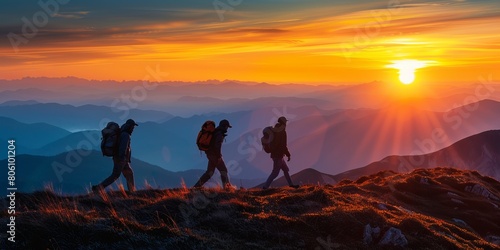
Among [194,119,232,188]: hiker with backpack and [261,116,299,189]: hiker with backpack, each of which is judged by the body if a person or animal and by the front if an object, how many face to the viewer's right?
2

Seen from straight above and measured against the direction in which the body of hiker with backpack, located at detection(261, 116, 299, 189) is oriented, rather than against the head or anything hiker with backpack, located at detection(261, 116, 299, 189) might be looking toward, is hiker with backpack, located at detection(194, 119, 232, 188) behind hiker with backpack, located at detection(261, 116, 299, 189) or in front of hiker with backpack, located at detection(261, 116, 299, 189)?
behind

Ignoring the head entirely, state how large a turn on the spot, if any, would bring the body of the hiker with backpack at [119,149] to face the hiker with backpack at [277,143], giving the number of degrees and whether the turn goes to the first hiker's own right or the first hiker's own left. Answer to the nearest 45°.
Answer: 0° — they already face them

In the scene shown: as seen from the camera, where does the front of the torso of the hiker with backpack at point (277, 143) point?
to the viewer's right

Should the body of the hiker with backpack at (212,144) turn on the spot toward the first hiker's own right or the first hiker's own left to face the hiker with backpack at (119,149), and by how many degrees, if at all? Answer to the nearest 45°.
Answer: approximately 180°

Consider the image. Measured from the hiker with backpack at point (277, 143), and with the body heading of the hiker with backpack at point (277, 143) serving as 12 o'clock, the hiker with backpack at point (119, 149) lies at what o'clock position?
the hiker with backpack at point (119, 149) is roughly at 5 o'clock from the hiker with backpack at point (277, 143).

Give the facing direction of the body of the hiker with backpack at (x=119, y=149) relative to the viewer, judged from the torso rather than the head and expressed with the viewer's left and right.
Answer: facing to the right of the viewer

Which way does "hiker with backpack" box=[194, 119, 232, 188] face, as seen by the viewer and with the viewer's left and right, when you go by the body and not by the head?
facing to the right of the viewer
